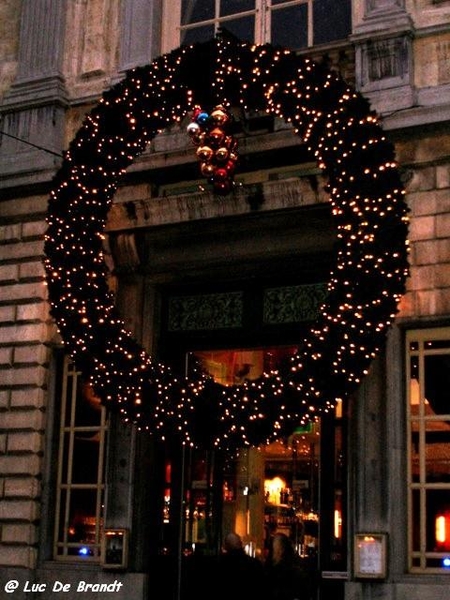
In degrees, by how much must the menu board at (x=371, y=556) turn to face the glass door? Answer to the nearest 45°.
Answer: approximately 135° to its right

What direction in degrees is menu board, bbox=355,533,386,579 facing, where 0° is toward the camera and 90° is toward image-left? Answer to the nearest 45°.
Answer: approximately 0°

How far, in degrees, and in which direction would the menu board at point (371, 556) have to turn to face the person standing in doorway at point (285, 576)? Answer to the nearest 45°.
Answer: approximately 45° to its right

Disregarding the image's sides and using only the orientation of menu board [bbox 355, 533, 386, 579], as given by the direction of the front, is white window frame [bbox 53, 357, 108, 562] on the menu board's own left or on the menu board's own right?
on the menu board's own right

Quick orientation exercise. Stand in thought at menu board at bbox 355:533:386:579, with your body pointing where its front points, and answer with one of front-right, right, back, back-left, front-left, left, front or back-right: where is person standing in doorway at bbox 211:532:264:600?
front-right
